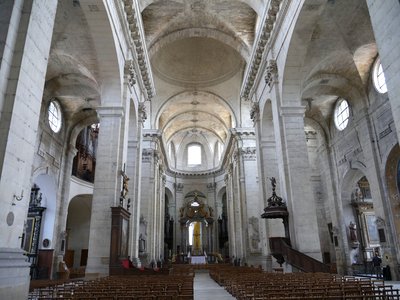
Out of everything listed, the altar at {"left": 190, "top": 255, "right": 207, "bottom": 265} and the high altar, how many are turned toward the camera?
2

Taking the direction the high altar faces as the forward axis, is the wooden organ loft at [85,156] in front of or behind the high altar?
in front

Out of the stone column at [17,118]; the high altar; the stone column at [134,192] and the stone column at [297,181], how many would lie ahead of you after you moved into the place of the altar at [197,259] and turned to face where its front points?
3

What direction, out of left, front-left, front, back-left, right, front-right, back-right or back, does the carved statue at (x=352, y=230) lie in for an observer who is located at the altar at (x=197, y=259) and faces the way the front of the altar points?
front-left

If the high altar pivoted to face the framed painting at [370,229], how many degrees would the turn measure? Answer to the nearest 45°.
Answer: approximately 45° to its left

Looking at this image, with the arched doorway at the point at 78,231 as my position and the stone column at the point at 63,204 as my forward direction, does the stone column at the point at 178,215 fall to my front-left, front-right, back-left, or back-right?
back-left

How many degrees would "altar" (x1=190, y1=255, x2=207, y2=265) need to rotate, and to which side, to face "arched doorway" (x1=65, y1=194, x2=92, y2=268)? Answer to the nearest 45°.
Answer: approximately 45° to its right

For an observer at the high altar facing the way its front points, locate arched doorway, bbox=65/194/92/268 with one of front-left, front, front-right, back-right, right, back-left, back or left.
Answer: front-right

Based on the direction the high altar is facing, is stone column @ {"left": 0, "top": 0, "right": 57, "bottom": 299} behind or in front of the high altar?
in front
